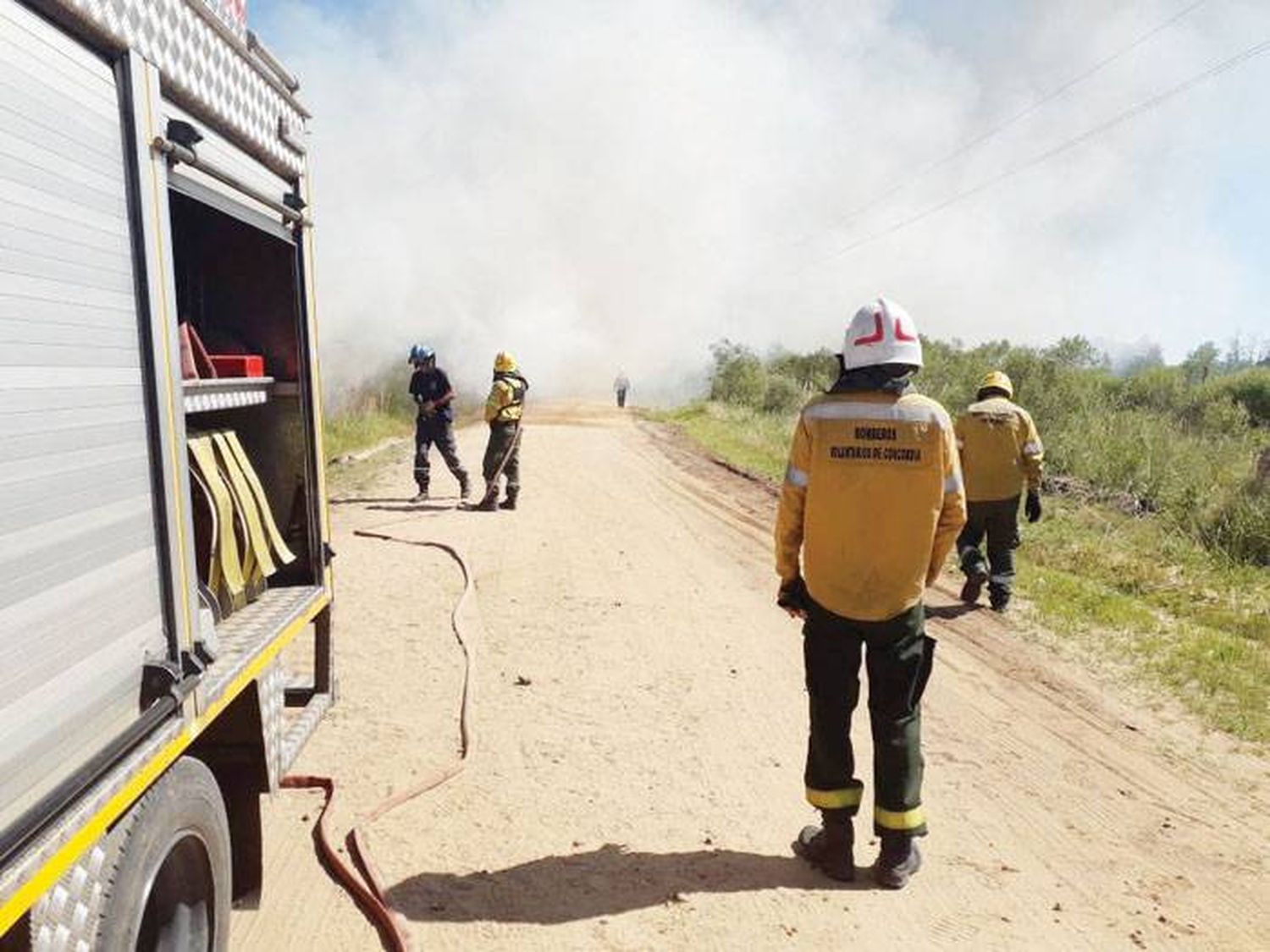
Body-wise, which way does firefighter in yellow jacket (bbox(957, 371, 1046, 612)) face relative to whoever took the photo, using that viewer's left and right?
facing away from the viewer

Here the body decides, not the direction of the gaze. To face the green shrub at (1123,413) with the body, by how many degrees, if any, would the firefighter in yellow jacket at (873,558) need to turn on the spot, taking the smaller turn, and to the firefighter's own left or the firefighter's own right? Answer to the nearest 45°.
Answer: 0° — they already face it

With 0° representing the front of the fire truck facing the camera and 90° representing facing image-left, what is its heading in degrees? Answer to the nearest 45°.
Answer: approximately 45°

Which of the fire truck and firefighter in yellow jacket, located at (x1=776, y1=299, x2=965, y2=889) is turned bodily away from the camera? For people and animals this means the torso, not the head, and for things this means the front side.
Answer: the firefighter in yellow jacket

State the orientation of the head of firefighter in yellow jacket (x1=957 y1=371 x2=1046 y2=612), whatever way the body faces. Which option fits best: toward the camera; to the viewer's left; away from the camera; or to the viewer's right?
away from the camera

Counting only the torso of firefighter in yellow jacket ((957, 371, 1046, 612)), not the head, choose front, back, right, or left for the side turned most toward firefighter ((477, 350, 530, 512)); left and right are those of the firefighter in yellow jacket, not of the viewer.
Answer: left

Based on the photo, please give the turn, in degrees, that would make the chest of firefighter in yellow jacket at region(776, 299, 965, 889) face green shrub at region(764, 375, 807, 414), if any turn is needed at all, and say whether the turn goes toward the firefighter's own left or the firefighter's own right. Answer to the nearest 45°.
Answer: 0° — they already face it

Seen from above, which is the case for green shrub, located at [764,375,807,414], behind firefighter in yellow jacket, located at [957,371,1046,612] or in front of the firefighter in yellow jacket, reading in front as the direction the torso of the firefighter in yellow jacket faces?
in front

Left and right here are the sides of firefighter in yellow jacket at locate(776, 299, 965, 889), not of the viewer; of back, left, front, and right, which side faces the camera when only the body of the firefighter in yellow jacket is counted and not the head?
back

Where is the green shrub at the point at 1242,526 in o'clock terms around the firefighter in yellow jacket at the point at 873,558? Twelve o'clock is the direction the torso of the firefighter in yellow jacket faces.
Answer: The green shrub is roughly at 1 o'clock from the firefighter in yellow jacket.

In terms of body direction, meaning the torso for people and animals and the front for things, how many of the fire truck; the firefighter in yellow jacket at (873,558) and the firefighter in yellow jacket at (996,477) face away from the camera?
2

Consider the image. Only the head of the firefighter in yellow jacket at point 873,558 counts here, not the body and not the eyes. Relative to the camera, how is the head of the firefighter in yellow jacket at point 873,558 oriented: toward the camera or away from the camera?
away from the camera

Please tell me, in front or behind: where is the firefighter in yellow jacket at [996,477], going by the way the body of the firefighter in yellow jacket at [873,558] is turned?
in front
